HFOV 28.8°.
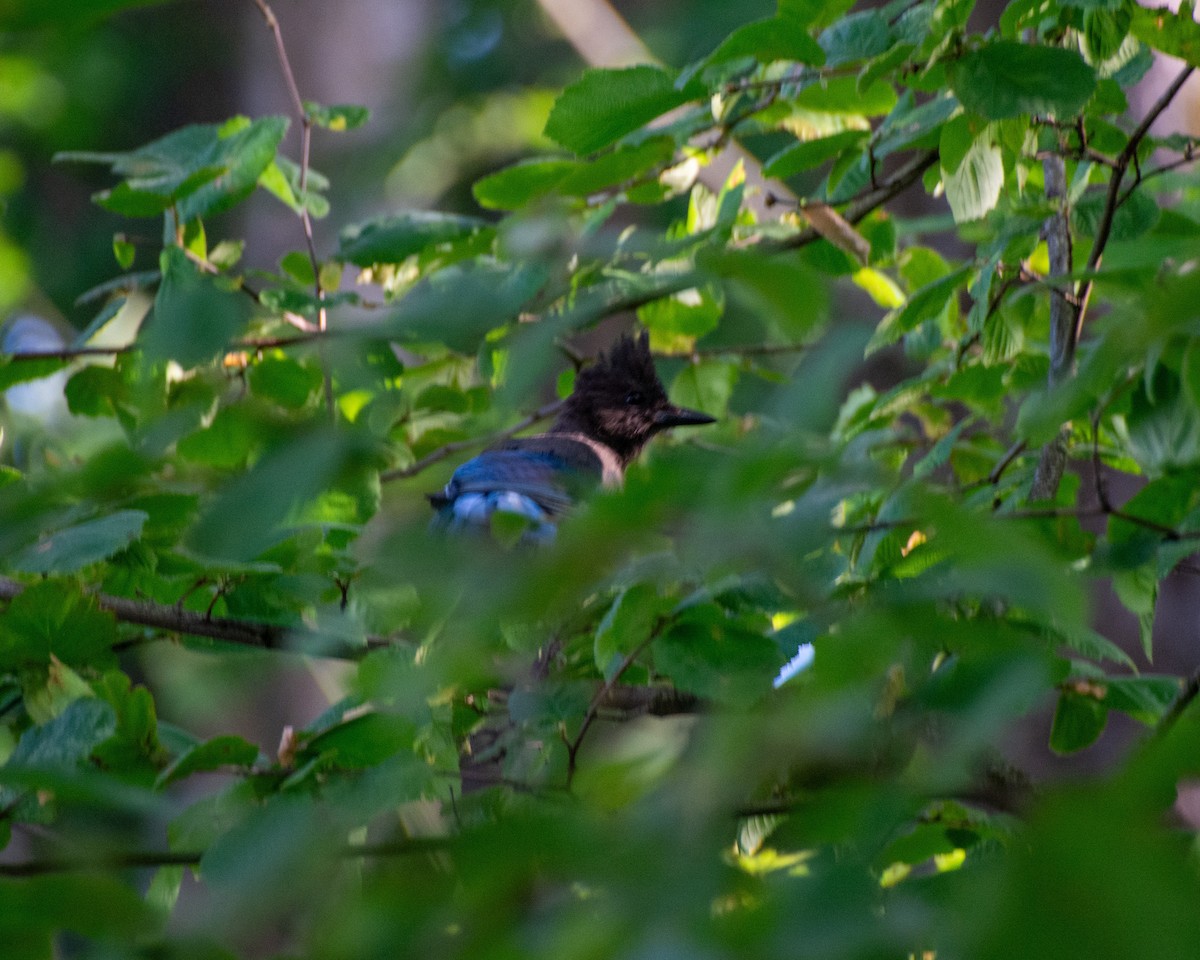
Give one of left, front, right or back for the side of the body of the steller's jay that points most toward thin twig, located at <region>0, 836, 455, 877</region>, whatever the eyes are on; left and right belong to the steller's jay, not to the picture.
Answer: back

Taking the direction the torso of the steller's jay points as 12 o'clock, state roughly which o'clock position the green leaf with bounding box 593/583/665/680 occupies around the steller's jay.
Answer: The green leaf is roughly at 3 o'clock from the steller's jay.

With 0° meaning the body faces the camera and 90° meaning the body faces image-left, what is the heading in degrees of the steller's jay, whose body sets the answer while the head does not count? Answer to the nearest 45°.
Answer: approximately 270°
